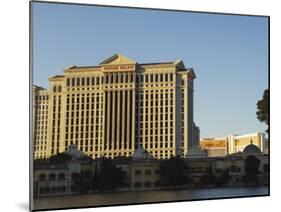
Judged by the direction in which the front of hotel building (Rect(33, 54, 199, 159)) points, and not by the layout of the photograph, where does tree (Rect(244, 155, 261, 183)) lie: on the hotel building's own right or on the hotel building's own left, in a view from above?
on the hotel building's own left

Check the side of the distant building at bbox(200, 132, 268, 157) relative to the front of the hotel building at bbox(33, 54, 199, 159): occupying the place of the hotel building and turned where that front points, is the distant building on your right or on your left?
on your left

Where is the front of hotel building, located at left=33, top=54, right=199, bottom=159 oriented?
toward the camera
